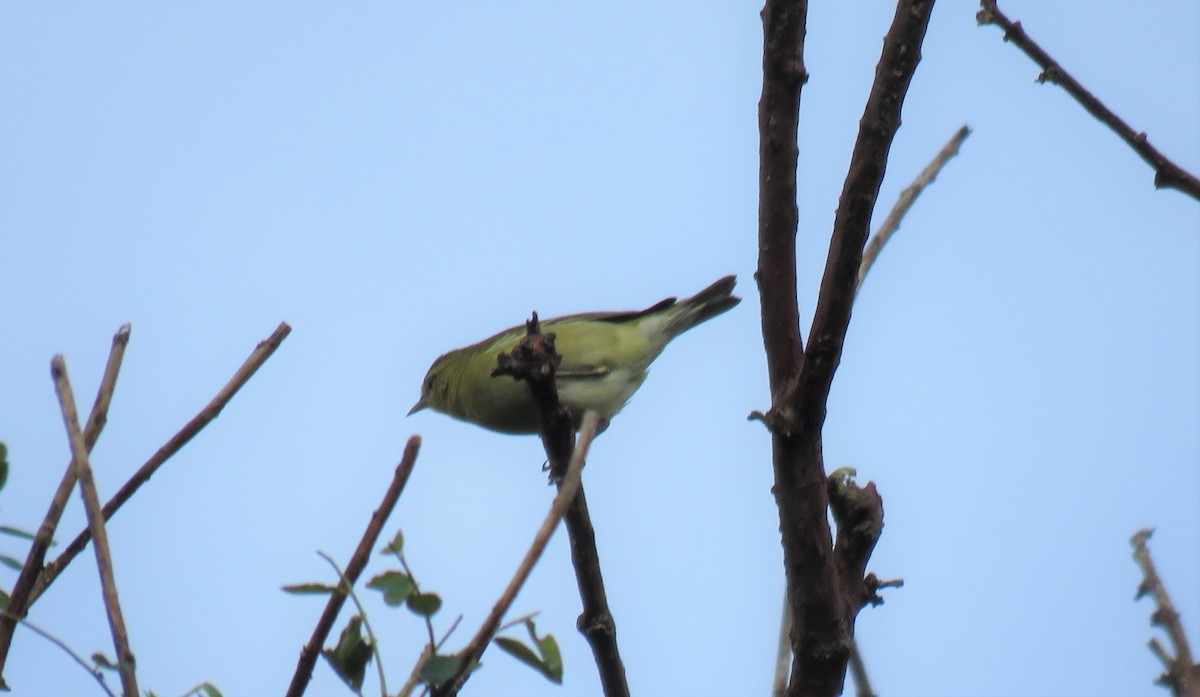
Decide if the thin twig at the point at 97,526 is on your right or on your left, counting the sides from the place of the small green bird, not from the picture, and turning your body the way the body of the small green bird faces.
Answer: on your left

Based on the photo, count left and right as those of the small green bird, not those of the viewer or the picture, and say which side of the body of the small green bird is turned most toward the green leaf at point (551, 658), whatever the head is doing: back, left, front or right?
left

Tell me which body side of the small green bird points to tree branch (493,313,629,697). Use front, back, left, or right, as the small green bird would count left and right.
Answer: left

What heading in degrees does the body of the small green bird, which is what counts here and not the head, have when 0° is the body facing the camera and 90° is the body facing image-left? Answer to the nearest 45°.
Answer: approximately 90°
